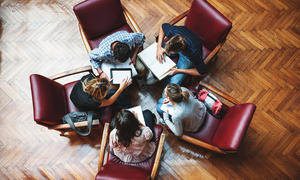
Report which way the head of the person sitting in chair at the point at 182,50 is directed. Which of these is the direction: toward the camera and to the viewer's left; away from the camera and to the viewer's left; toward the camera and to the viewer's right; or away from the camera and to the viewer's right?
toward the camera and to the viewer's left

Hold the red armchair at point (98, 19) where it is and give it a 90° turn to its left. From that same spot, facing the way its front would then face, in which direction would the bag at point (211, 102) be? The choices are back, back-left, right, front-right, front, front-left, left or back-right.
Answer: right

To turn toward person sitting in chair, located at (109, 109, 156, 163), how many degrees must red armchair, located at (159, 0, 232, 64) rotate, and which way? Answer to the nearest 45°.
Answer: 0° — it already faces them

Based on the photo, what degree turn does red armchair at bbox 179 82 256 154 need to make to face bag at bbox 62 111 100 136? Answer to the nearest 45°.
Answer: approximately 45° to its left

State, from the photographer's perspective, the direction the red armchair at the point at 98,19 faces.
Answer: facing the viewer and to the right of the viewer

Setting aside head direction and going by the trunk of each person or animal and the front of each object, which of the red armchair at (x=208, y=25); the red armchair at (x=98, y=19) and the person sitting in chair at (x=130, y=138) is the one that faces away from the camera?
the person sitting in chair

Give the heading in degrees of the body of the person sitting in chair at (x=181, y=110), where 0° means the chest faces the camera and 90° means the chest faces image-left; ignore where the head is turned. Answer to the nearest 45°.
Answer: approximately 135°

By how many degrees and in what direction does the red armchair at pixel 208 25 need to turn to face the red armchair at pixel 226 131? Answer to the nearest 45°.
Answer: approximately 45° to its left

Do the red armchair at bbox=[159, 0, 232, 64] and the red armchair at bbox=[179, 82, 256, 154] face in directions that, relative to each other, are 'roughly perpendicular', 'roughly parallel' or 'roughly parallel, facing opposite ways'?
roughly perpendicular

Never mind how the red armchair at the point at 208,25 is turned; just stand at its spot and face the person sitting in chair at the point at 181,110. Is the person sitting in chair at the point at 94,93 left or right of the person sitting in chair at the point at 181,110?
right

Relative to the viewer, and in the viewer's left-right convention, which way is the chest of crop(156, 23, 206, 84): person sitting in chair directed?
facing the viewer and to the left of the viewer

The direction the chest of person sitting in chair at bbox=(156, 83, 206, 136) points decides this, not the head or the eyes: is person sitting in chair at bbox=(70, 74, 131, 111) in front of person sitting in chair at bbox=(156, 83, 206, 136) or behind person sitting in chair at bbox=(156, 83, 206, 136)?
in front

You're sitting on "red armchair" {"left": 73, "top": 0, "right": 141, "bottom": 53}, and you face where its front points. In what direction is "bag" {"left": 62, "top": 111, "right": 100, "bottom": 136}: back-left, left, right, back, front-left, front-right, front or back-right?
right

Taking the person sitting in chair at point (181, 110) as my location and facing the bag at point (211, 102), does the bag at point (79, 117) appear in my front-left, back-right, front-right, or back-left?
back-left

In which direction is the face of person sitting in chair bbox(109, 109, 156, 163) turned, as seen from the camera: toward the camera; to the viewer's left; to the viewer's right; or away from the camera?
away from the camera

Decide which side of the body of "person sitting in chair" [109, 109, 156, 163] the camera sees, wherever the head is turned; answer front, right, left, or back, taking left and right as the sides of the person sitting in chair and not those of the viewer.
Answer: back
